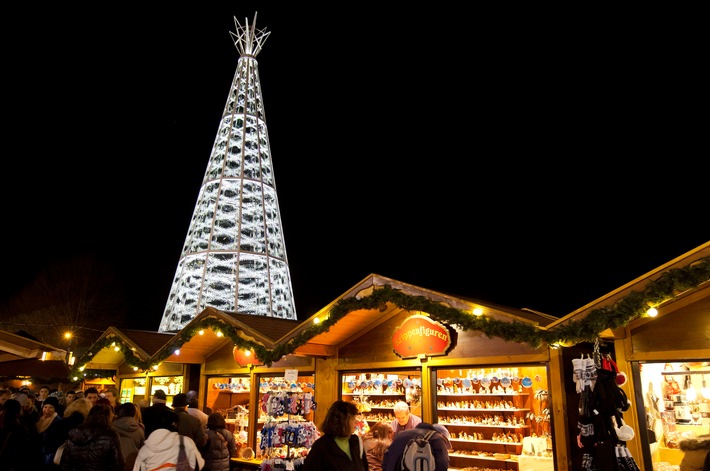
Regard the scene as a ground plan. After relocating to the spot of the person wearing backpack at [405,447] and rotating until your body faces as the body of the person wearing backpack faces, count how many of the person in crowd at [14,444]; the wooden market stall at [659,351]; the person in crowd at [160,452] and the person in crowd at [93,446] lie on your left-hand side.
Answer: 3

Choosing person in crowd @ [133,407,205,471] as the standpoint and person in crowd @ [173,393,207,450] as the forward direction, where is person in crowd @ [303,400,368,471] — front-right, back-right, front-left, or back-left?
back-right

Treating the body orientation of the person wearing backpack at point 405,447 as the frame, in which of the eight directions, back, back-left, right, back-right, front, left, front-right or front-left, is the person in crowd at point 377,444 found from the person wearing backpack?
front

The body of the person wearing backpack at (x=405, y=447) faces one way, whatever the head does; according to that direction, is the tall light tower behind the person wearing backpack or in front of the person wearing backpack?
in front

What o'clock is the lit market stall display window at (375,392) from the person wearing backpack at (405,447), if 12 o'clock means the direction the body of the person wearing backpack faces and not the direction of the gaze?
The lit market stall display window is roughly at 12 o'clock from the person wearing backpack.

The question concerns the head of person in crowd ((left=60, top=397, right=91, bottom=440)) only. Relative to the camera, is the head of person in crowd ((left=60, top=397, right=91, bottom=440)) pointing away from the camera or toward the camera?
away from the camera

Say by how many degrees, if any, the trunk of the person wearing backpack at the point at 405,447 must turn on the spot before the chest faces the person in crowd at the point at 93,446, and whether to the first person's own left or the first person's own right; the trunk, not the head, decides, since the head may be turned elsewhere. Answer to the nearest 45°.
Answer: approximately 90° to the first person's own left

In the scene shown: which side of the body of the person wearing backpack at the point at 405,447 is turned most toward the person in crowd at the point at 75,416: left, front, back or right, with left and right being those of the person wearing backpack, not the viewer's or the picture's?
left

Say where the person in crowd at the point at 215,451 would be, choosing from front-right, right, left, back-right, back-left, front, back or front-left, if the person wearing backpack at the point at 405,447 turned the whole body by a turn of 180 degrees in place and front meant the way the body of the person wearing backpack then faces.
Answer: back-right

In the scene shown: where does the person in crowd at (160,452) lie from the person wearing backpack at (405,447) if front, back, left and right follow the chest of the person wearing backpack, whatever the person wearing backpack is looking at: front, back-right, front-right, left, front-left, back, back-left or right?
left

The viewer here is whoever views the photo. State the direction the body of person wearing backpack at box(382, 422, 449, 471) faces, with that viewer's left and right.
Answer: facing away from the viewer

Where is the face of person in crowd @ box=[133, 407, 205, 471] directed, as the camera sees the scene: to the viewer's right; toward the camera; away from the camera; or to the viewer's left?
away from the camera

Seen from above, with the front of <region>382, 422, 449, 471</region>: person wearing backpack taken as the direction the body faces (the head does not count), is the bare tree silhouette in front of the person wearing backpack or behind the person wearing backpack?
in front

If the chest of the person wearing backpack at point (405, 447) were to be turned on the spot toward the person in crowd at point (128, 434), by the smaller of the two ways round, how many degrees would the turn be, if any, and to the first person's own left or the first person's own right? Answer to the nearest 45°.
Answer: approximately 90° to the first person's own left

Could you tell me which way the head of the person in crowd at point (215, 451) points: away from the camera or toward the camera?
away from the camera

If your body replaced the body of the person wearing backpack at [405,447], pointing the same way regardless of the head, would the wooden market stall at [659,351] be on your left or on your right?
on your right
